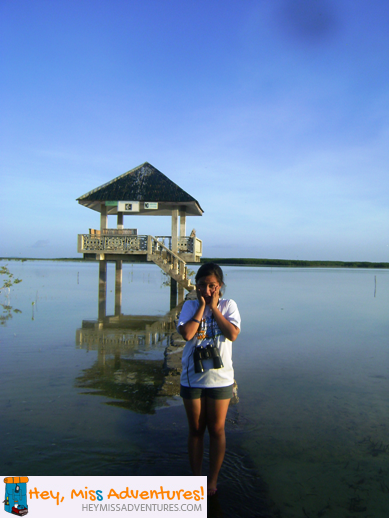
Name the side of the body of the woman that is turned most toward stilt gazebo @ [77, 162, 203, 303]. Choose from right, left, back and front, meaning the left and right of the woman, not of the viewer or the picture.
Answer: back

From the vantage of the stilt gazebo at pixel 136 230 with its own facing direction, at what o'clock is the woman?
The woman is roughly at 12 o'clock from the stilt gazebo.

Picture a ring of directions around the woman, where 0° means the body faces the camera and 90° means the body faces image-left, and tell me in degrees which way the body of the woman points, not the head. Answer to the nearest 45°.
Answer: approximately 0°

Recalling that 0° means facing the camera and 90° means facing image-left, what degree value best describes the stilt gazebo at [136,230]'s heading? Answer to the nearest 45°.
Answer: approximately 0°
